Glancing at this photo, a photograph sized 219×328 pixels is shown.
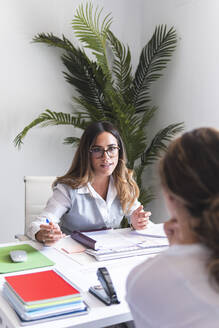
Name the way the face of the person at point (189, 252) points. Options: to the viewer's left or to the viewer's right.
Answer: to the viewer's left

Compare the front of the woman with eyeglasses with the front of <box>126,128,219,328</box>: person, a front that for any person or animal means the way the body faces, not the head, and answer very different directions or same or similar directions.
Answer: very different directions

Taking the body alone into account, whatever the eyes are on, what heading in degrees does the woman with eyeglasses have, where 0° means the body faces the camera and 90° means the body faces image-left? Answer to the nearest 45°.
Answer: approximately 315°

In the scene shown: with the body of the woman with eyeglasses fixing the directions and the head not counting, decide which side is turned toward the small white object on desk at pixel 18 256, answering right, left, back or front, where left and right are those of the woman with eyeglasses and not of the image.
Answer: right

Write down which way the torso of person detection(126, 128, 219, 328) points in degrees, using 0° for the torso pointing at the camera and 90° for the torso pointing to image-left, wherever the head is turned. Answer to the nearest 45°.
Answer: approximately 135°

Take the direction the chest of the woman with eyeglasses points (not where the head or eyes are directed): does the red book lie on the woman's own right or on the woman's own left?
on the woman's own right
